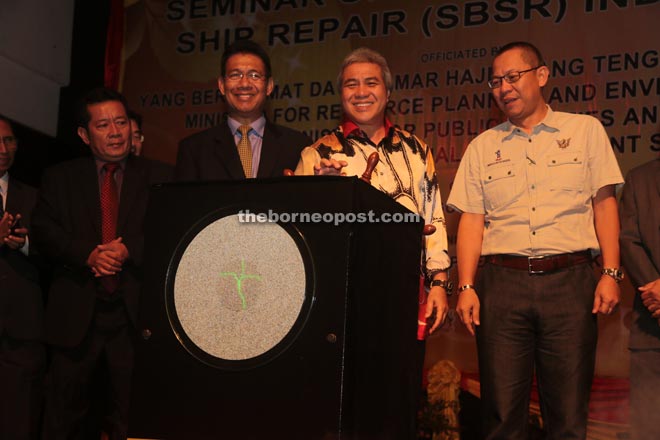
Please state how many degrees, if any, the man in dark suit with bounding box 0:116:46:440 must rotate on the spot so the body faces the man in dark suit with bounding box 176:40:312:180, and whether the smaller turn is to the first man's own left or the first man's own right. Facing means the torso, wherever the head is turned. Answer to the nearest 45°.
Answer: approximately 45° to the first man's own left

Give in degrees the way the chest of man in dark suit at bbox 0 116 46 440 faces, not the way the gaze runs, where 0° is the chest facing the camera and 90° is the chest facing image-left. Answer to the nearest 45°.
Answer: approximately 0°

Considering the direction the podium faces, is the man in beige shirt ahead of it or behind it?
behind

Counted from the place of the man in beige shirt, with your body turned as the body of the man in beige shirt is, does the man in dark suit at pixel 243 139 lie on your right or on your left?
on your right

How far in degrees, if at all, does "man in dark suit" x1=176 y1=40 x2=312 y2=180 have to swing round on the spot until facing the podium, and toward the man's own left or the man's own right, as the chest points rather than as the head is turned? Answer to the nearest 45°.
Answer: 0° — they already face it

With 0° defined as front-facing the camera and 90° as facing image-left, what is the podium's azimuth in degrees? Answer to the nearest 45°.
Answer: approximately 45°

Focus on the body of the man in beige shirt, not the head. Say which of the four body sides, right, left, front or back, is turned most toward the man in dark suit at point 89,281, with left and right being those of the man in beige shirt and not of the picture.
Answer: right

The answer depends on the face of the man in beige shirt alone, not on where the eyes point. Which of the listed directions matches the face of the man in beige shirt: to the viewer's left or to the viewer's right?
to the viewer's left

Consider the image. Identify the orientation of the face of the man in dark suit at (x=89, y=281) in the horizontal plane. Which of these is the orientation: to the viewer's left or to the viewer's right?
to the viewer's right

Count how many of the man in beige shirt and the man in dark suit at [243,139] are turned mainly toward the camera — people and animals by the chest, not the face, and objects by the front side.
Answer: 2

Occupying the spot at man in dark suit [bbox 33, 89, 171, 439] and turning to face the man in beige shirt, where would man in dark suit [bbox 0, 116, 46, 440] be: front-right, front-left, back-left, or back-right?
back-left

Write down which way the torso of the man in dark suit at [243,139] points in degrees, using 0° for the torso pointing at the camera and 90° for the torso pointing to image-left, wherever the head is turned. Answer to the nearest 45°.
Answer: approximately 0°
